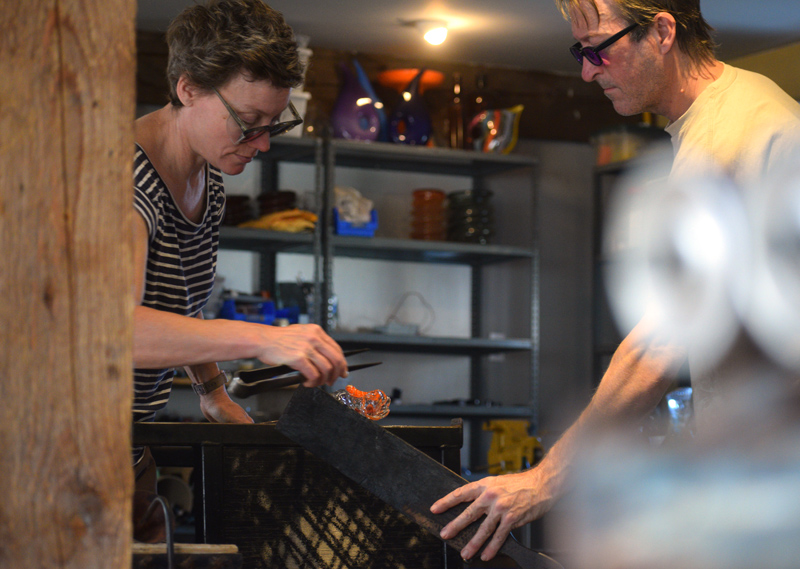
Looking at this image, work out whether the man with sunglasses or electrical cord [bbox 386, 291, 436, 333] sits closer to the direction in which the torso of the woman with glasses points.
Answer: the man with sunglasses

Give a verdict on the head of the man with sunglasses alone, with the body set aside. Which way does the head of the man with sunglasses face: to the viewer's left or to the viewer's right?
to the viewer's left

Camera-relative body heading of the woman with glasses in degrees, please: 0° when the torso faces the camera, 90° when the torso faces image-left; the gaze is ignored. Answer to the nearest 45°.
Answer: approximately 315°

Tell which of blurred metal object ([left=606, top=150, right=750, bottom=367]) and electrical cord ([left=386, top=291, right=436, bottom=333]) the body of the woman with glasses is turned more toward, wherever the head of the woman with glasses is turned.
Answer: the blurred metal object

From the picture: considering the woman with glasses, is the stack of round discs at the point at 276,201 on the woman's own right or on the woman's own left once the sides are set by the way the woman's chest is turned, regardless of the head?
on the woman's own left

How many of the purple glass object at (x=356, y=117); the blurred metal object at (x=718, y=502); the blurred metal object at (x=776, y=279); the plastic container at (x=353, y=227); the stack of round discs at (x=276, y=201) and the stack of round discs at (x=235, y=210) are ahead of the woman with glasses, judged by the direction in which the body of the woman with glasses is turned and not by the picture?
2

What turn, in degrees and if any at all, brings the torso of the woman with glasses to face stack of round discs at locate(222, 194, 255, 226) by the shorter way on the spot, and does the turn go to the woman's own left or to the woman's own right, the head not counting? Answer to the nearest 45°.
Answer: approximately 135° to the woman's own left

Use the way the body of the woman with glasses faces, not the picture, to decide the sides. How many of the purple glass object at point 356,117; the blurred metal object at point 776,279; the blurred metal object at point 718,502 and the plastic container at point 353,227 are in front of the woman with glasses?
2
